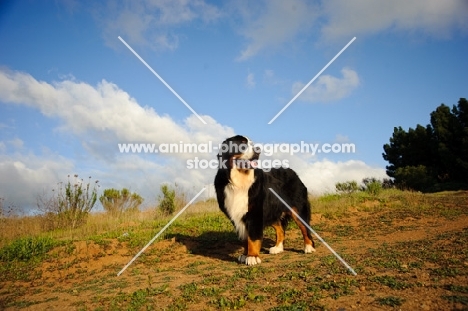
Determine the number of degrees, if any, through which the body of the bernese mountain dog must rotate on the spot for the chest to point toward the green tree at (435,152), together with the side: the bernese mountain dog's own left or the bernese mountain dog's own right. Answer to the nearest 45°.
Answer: approximately 180°

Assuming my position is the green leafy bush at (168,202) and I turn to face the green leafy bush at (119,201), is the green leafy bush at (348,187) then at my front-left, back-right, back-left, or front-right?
back-right

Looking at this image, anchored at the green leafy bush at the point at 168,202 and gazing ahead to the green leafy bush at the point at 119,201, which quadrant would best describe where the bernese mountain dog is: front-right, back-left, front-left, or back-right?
back-left

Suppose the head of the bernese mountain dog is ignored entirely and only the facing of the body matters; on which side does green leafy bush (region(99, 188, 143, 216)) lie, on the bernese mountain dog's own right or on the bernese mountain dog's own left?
on the bernese mountain dog's own right

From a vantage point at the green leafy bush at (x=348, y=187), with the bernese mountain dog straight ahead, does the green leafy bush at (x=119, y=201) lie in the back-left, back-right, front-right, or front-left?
front-right

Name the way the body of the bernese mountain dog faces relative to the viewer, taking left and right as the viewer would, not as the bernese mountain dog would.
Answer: facing the viewer and to the left of the viewer

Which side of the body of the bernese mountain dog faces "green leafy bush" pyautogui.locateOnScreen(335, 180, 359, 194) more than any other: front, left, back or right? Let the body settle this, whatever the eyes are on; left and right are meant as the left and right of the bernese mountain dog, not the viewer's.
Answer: back

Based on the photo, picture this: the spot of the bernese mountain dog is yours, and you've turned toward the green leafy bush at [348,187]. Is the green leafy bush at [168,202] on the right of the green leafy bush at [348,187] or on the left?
left

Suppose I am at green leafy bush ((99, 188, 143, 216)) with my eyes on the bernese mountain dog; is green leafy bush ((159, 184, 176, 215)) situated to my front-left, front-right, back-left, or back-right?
front-left

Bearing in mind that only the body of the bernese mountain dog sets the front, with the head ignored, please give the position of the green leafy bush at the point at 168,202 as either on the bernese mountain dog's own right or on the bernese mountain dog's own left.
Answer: on the bernese mountain dog's own right
